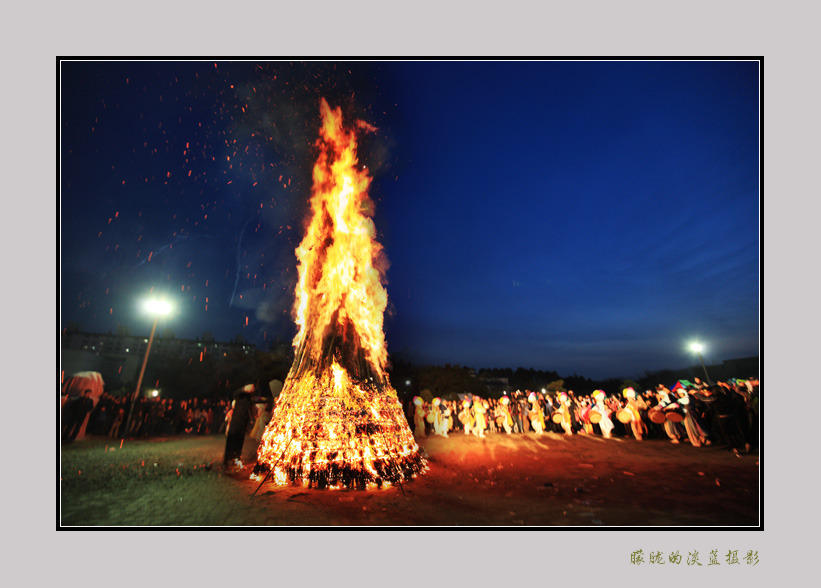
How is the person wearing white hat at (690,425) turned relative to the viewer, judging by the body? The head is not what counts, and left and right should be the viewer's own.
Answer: facing to the left of the viewer

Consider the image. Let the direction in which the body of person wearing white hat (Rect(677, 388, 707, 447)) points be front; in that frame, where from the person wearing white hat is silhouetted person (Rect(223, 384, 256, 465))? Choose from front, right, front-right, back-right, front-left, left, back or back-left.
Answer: front-left
